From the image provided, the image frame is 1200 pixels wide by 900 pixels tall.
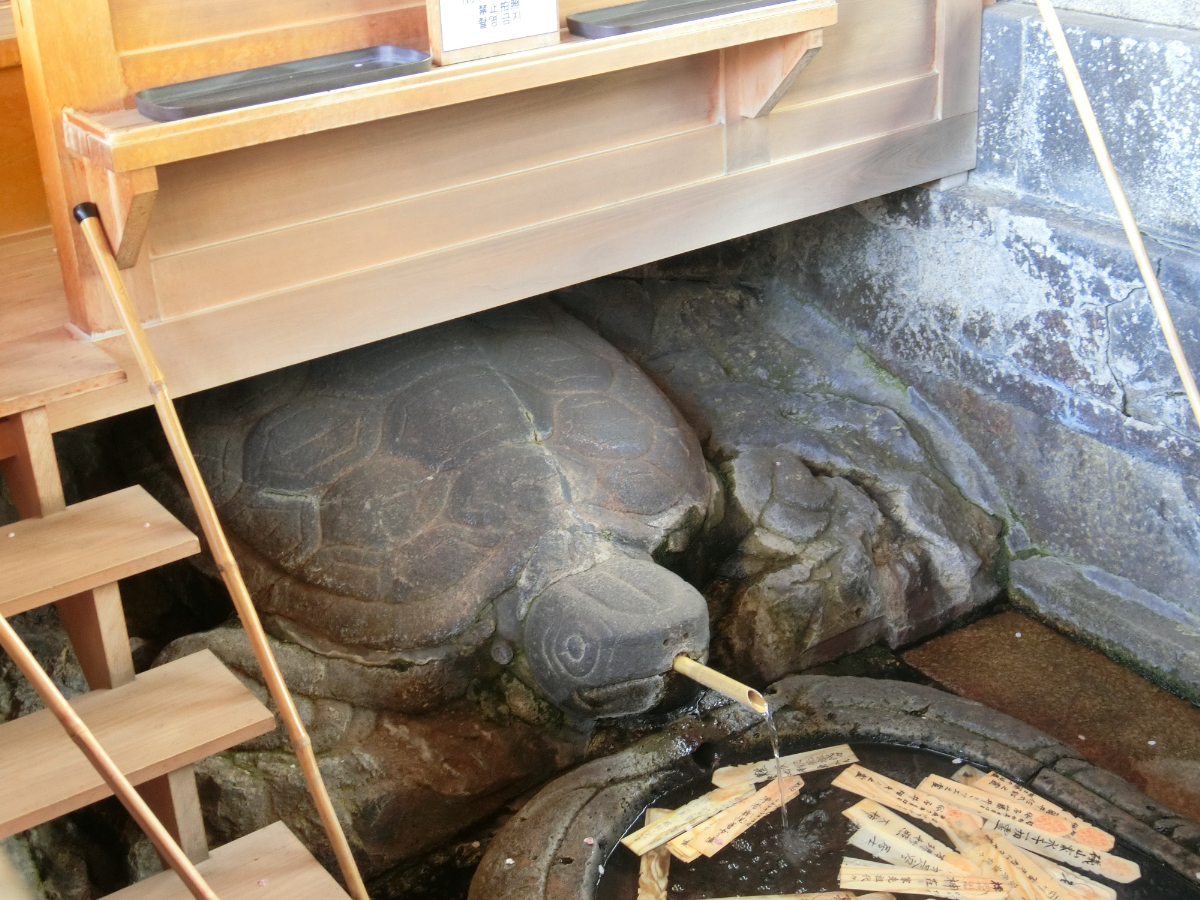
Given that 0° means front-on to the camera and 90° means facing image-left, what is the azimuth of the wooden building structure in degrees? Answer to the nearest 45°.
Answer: approximately 315°

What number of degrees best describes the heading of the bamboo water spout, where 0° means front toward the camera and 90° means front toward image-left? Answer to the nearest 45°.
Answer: approximately 315°

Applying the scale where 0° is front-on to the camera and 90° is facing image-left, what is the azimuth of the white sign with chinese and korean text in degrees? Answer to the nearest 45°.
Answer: approximately 315°

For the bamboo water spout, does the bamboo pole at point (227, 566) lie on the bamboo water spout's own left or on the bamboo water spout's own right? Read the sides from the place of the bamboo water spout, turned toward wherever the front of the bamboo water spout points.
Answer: on the bamboo water spout's own right
